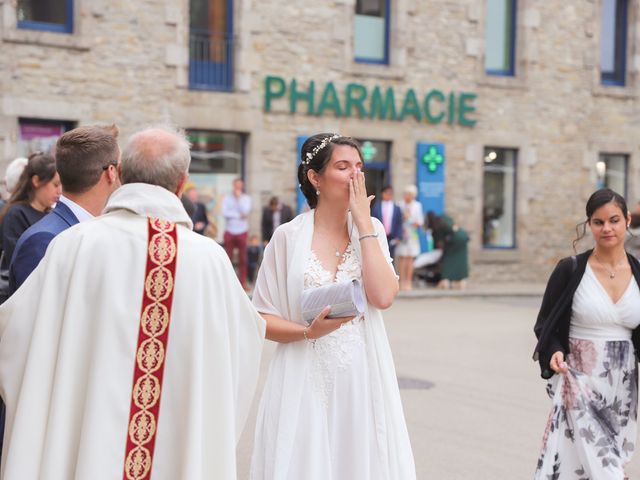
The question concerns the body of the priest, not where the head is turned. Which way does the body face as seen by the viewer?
away from the camera

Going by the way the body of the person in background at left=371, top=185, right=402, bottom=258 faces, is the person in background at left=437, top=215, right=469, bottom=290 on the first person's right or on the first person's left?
on the first person's left

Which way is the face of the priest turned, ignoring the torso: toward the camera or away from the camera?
away from the camera

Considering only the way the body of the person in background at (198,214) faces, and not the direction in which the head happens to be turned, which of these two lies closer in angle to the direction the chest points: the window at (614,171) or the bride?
the bride

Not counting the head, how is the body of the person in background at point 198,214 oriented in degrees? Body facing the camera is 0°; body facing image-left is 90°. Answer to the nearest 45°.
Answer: approximately 0°

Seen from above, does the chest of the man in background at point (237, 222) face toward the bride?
yes

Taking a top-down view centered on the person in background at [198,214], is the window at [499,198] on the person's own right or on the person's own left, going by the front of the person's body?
on the person's own left

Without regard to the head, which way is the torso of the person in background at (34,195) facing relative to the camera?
to the viewer's right
